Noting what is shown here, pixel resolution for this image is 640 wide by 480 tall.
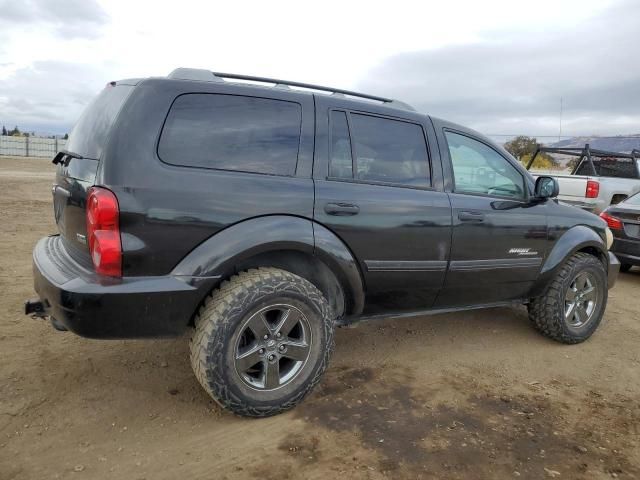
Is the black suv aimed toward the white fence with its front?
no

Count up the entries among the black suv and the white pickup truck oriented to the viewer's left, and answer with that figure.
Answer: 0

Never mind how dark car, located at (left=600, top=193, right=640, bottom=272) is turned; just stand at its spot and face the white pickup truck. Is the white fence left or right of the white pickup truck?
left

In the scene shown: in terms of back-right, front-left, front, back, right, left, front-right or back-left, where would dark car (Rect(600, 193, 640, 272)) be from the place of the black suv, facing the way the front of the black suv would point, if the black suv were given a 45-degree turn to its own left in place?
front-right

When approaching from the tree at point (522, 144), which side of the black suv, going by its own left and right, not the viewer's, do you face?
front

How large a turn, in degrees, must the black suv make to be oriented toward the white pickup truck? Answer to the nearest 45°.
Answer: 0° — it already faces it

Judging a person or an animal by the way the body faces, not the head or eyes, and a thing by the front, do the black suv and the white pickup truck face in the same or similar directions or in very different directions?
same or similar directions

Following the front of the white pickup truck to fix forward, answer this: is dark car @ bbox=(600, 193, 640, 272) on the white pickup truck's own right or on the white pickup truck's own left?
on the white pickup truck's own right

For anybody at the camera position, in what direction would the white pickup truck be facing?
facing away from the viewer and to the right of the viewer

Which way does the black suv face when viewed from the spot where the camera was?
facing away from the viewer and to the right of the viewer

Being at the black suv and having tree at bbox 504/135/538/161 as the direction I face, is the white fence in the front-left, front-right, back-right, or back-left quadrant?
front-left

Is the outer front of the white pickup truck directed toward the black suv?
no

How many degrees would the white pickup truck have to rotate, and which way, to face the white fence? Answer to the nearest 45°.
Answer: approximately 90° to its left
